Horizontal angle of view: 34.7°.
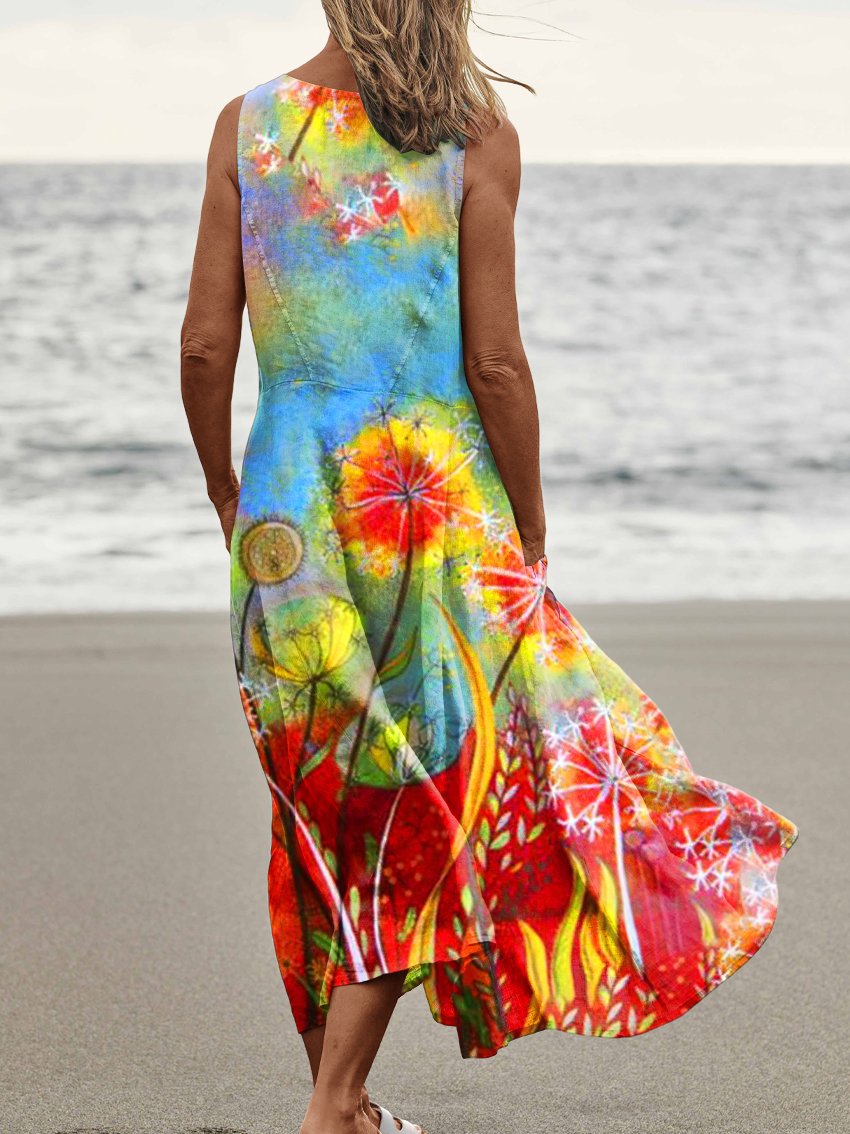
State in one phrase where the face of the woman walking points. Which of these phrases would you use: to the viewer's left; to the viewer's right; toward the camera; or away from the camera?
away from the camera

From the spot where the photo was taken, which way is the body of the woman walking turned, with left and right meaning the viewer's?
facing away from the viewer
